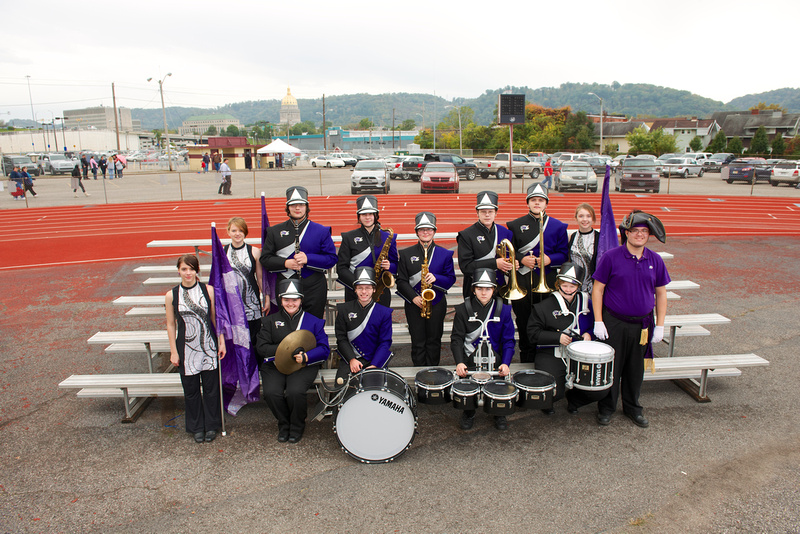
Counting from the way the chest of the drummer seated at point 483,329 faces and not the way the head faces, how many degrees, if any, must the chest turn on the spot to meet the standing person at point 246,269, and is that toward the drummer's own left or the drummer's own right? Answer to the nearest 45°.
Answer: approximately 90° to the drummer's own right

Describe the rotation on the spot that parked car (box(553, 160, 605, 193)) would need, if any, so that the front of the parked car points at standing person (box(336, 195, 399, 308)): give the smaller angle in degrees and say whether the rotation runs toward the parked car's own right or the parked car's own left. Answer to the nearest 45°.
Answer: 0° — it already faces them

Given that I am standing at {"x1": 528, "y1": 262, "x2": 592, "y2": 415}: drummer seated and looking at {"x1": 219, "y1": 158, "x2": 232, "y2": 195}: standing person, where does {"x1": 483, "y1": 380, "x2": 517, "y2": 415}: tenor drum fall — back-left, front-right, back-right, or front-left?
back-left

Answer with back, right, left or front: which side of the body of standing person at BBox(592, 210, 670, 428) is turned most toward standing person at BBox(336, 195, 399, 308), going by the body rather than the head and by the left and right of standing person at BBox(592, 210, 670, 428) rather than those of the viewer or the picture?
right

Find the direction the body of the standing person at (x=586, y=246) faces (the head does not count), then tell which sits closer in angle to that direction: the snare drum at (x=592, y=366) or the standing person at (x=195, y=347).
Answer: the snare drum

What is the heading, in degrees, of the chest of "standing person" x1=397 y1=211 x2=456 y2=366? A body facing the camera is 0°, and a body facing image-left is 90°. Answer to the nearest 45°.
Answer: approximately 0°
